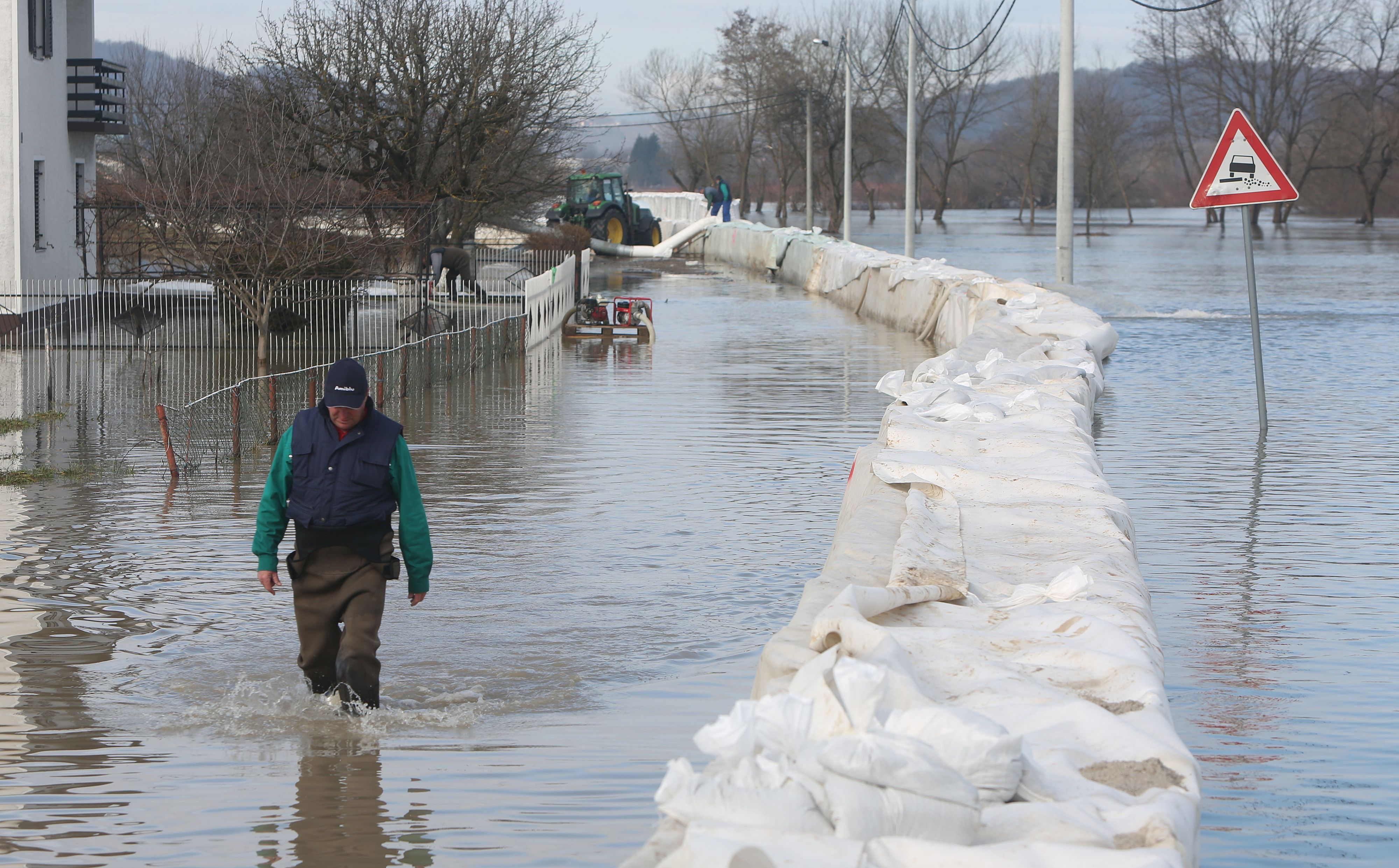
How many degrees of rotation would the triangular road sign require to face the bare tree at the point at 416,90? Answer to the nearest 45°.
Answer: approximately 135° to its right

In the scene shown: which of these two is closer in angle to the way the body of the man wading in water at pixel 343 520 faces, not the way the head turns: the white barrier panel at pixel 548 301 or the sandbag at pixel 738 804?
the sandbag

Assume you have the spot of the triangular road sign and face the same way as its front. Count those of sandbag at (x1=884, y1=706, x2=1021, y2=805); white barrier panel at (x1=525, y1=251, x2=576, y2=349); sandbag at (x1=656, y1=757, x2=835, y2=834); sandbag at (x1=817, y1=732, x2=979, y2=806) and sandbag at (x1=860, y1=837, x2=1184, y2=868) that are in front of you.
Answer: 4

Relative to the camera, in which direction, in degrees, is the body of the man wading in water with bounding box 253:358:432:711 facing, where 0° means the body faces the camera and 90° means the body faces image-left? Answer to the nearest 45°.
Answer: approximately 0°

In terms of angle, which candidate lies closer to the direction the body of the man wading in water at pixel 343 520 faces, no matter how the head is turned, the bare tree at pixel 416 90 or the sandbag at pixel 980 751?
the sandbag

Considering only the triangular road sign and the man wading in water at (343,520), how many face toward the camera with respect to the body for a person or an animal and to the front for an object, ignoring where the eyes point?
2

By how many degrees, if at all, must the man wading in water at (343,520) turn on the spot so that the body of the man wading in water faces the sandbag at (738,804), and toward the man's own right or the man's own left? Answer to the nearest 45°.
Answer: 0° — they already face it
